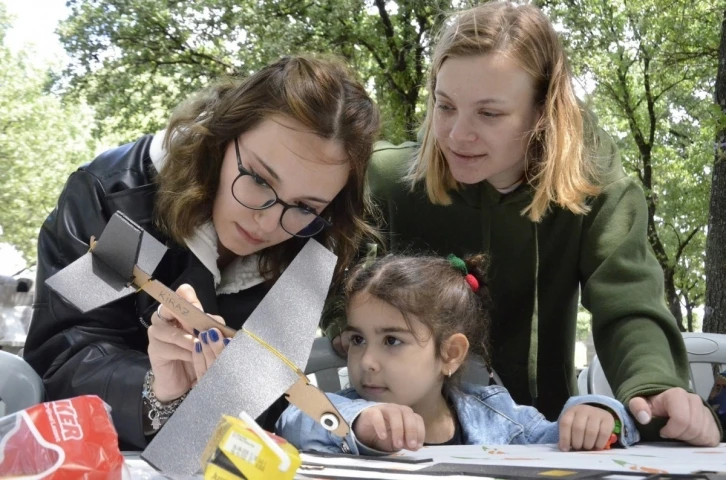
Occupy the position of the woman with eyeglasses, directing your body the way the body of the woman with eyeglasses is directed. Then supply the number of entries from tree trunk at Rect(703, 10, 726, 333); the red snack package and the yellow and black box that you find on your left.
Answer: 1

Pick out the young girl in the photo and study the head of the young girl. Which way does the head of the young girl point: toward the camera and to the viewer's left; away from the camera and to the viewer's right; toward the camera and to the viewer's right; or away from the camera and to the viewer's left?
toward the camera and to the viewer's left

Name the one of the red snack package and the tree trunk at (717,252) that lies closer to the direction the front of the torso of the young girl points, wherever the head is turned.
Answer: the red snack package

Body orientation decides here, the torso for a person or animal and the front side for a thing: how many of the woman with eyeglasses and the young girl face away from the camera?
0

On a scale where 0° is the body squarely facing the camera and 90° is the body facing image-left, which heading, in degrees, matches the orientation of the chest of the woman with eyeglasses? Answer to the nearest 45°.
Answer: approximately 315°

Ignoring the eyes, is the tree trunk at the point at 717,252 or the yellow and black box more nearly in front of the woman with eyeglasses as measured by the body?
the yellow and black box

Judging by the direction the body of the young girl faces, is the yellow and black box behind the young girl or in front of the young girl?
in front

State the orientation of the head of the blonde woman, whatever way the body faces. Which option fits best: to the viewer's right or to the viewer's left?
to the viewer's left

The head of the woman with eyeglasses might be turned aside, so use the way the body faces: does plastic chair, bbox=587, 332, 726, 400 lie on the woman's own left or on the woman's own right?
on the woman's own left

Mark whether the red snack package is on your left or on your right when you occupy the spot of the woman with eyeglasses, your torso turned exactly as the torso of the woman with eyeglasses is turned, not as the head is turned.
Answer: on your right

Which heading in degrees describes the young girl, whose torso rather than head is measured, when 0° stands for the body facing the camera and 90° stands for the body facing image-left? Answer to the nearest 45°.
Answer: approximately 45°

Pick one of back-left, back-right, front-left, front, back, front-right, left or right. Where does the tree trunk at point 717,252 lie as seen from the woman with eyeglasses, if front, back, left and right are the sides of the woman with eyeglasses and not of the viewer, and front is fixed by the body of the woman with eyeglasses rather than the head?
left
